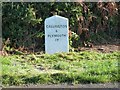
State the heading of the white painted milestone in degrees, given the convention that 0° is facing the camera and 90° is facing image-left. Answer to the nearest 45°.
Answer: approximately 0°
